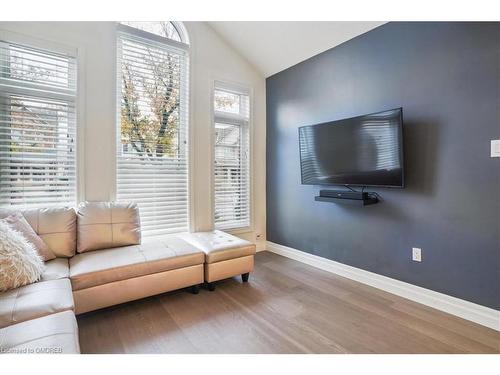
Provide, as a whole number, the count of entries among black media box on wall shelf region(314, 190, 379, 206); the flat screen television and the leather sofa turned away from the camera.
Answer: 0

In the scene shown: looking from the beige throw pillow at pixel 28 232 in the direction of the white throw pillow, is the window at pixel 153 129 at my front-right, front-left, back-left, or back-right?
back-left

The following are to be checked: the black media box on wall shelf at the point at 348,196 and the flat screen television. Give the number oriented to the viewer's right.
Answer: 0

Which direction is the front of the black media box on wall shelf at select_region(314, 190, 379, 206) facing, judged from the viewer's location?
facing the viewer and to the left of the viewer

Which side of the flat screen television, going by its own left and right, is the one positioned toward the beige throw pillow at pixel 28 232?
front

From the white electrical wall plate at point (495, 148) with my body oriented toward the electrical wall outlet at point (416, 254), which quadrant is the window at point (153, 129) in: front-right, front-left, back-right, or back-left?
front-left

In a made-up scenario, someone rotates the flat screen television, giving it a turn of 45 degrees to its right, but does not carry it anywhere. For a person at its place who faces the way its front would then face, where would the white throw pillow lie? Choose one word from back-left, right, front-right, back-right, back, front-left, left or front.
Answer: front-left

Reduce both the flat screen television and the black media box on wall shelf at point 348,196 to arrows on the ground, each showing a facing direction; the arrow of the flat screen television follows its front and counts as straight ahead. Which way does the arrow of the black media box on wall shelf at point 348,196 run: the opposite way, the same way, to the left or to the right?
the same way

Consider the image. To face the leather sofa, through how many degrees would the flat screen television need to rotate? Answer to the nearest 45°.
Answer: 0° — it already faces it

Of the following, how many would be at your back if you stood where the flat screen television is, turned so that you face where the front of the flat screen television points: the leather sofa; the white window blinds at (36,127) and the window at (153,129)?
0

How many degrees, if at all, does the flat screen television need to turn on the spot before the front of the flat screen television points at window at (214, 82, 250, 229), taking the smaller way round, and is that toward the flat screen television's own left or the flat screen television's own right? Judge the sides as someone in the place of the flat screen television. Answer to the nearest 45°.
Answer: approximately 45° to the flat screen television's own right

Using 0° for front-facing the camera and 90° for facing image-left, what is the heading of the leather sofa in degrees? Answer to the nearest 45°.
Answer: approximately 315°
